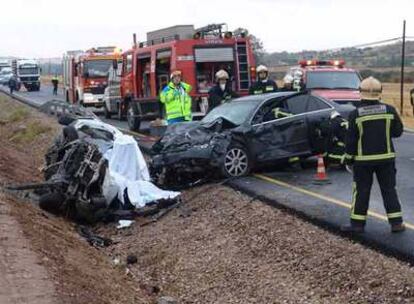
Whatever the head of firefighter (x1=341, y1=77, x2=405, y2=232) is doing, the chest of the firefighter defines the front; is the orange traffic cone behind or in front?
in front

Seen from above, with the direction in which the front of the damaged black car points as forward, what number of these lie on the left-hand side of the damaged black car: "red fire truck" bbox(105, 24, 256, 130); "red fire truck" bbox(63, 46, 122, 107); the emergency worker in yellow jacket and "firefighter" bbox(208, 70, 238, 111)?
0

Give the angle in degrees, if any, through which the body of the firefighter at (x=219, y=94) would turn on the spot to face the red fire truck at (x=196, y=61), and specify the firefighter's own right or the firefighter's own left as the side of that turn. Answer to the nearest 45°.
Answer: approximately 180°

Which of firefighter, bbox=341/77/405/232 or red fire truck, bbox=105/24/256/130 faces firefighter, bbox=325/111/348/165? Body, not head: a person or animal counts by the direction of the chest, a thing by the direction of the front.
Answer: firefighter, bbox=341/77/405/232

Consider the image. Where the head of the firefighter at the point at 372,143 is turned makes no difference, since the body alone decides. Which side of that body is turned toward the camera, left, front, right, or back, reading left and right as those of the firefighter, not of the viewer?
back

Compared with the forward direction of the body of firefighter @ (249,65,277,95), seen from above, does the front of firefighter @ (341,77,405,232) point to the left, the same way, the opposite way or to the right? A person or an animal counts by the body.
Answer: the opposite way

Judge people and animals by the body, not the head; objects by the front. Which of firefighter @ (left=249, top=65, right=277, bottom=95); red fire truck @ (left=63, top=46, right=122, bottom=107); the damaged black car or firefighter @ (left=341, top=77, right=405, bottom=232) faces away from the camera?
firefighter @ (left=341, top=77, right=405, bottom=232)

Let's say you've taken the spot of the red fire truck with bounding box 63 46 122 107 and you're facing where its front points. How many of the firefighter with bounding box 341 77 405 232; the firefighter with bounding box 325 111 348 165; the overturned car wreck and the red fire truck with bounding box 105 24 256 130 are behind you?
0

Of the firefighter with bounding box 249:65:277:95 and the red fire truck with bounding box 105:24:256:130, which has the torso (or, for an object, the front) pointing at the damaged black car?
the firefighter

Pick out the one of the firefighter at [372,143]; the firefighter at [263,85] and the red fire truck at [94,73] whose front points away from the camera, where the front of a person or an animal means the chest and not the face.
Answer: the firefighter at [372,143]

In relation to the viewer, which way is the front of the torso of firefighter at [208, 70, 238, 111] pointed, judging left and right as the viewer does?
facing the viewer

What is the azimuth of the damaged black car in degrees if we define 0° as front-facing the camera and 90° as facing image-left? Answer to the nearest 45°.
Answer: approximately 45°

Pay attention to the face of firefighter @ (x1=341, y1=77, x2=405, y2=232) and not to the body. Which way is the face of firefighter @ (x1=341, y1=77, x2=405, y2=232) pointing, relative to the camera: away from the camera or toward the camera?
away from the camera

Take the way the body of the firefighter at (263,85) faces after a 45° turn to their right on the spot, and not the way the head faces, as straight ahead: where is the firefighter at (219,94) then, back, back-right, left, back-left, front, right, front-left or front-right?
front-right

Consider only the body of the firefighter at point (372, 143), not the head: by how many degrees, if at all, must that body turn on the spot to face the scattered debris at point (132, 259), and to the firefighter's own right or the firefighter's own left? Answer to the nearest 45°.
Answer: approximately 90° to the firefighter's own left

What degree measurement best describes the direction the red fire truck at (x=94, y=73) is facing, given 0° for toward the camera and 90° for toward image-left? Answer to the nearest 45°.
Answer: approximately 315°
